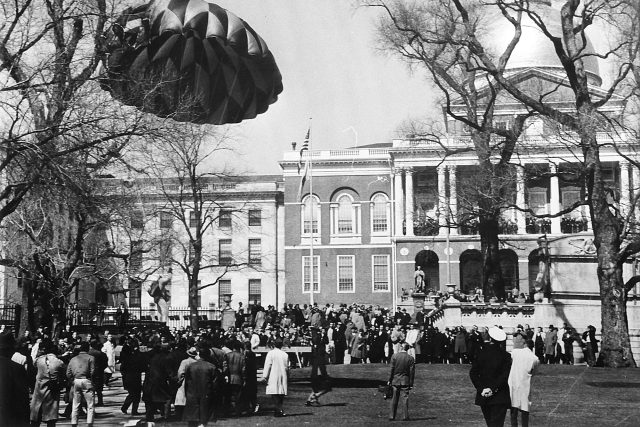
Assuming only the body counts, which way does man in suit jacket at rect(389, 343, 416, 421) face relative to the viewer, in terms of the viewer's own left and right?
facing away from the viewer

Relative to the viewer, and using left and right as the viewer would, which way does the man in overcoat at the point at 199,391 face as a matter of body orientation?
facing away from the viewer

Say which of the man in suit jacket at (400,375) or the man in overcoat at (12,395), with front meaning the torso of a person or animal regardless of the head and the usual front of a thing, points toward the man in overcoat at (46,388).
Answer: the man in overcoat at (12,395)

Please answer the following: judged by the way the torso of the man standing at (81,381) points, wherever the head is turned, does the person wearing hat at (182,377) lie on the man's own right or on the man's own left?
on the man's own right

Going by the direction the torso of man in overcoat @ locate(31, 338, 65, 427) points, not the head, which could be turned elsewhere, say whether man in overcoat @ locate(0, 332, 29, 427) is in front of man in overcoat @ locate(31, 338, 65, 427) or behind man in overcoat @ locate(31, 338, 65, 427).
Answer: behind

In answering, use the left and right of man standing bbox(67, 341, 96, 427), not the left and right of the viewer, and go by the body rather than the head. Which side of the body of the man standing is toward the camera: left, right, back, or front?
back

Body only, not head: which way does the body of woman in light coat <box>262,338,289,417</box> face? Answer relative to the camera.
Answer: away from the camera

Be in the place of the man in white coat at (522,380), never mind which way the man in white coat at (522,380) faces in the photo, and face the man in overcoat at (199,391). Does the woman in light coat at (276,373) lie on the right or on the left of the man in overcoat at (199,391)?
right
